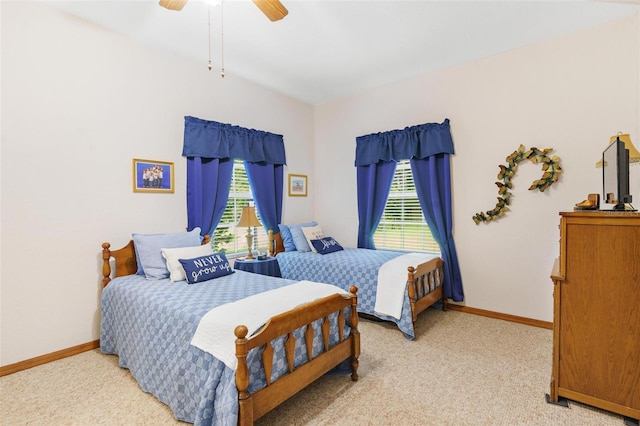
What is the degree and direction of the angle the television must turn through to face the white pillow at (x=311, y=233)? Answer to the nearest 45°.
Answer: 0° — it already faces it

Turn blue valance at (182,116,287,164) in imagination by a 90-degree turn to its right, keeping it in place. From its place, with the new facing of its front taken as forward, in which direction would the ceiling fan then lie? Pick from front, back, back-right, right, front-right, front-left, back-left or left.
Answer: front-left

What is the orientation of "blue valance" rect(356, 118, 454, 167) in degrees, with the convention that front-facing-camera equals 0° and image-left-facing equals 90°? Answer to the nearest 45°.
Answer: approximately 45°

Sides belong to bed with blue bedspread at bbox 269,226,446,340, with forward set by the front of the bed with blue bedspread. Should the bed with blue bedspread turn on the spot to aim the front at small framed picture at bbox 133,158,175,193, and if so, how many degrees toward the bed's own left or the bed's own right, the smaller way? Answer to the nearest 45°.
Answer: approximately 135° to the bed's own right

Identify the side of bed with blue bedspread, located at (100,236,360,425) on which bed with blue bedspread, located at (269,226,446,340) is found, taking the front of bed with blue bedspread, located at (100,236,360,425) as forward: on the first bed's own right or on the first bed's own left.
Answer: on the first bed's own left

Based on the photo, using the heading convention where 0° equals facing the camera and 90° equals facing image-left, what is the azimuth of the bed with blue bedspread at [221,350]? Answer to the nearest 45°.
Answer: approximately 315°

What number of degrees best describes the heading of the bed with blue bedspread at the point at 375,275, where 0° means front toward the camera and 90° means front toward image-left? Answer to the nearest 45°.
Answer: approximately 315°

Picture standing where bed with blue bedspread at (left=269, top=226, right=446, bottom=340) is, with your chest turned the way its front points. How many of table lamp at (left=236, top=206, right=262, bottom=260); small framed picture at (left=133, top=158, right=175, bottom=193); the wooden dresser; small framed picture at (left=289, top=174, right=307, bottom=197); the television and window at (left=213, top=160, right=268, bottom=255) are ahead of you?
2

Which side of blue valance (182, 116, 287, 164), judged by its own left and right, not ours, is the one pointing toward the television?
front

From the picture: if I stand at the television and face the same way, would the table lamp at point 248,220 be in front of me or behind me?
in front

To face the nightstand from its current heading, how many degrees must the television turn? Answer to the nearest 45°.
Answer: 0° — it already faces it

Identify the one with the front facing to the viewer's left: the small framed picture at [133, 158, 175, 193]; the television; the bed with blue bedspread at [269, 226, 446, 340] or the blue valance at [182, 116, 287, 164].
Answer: the television

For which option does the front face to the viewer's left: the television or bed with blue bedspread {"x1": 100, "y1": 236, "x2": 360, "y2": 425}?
the television

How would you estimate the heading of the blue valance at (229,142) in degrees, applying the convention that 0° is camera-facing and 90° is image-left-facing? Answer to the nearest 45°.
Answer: approximately 315°
